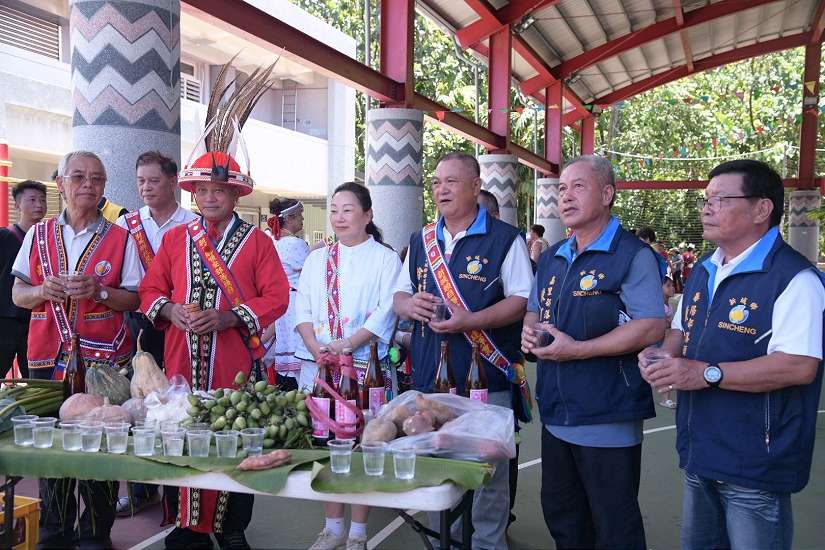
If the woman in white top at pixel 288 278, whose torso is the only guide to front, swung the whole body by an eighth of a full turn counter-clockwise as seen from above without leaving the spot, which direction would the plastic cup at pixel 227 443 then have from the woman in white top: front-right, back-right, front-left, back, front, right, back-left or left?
back-right

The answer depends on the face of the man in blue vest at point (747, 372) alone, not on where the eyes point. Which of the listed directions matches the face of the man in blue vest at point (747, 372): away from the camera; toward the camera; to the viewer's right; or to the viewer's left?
to the viewer's left

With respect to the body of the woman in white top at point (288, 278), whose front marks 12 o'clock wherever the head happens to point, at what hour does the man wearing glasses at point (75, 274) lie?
The man wearing glasses is roughly at 4 o'clock from the woman in white top.

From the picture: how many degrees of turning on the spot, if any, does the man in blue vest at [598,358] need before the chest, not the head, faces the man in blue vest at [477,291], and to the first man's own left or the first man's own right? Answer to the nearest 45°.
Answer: approximately 90° to the first man's own right

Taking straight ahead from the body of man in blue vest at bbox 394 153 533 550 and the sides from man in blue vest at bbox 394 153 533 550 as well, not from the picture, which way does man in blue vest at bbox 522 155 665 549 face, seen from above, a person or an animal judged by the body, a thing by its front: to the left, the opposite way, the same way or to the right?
the same way

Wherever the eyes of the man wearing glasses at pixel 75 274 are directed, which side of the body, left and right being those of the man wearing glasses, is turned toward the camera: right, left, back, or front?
front

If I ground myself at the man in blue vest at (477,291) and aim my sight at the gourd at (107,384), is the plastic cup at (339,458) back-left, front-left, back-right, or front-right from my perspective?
front-left

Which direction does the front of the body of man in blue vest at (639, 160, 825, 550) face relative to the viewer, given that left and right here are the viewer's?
facing the viewer and to the left of the viewer

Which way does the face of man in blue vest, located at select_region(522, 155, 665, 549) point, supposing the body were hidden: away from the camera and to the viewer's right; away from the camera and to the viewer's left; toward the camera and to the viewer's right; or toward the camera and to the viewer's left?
toward the camera and to the viewer's left
